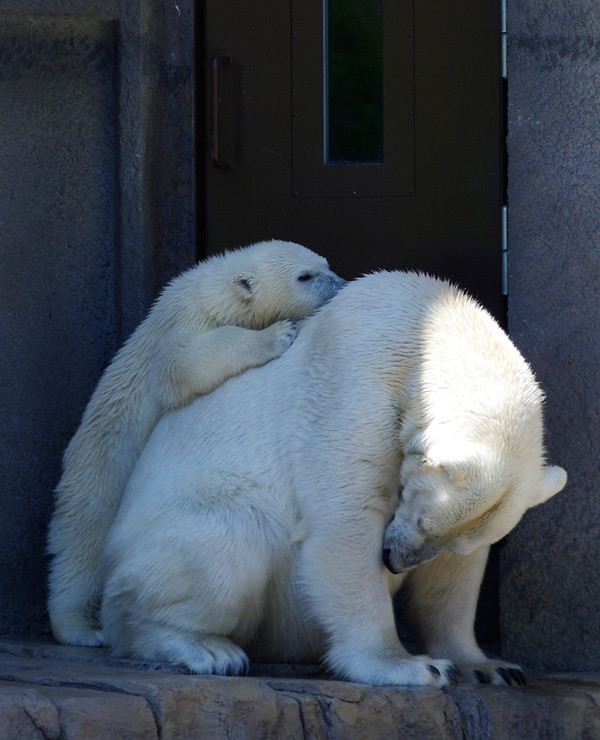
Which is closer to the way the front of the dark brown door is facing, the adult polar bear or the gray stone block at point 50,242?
the adult polar bear

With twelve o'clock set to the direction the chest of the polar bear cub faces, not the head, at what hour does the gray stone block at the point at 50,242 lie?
The gray stone block is roughly at 8 o'clock from the polar bear cub.

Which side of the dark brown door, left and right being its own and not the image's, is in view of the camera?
front

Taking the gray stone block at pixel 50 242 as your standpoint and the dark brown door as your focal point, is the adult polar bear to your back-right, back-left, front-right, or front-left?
front-right

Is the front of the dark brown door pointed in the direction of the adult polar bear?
yes

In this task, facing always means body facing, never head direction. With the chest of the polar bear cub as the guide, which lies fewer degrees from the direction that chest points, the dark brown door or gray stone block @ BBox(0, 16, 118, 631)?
the dark brown door

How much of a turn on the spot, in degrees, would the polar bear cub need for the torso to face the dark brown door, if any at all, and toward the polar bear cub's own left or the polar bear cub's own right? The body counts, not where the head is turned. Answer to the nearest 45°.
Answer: approximately 45° to the polar bear cub's own left

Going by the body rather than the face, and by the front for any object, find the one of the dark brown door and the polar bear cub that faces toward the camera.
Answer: the dark brown door

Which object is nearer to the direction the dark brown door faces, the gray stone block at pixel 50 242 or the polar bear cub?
the polar bear cub

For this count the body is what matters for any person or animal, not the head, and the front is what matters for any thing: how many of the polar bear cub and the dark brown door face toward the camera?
1

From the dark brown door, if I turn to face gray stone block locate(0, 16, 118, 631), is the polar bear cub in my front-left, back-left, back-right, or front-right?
front-left

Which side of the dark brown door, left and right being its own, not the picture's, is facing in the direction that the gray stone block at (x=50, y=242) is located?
right

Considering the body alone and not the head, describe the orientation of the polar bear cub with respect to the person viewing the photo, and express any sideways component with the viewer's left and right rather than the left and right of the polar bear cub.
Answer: facing to the right of the viewer

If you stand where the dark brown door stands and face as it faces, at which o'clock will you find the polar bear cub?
The polar bear cub is roughly at 1 o'clock from the dark brown door.
